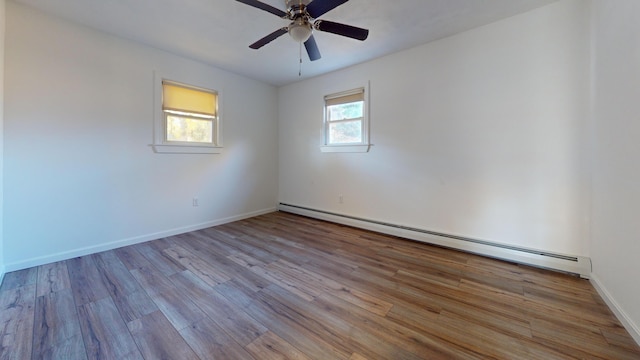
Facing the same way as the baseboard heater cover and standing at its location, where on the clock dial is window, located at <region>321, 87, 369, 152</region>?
The window is roughly at 2 o'clock from the baseboard heater cover.

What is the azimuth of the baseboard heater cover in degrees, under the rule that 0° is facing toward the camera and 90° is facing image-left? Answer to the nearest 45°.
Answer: approximately 45°
